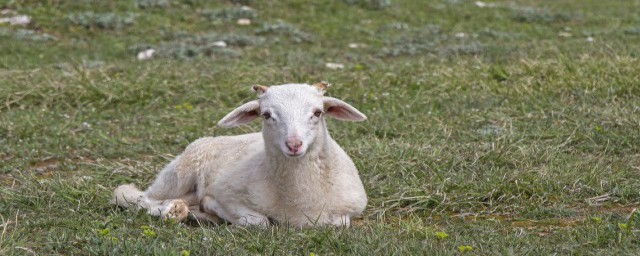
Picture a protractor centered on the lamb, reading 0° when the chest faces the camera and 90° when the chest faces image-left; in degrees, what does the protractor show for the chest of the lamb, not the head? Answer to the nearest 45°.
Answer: approximately 315°

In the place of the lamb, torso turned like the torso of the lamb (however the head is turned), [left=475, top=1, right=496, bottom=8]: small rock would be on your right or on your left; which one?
on your left

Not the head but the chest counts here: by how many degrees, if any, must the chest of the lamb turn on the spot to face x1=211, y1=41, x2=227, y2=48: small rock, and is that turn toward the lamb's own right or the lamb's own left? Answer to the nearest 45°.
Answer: approximately 135° to the lamb's own left

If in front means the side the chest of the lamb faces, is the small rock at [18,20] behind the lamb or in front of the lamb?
behind

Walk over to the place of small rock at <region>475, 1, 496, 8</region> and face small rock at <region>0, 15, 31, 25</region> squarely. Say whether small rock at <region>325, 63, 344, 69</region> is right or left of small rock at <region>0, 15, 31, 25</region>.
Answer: left

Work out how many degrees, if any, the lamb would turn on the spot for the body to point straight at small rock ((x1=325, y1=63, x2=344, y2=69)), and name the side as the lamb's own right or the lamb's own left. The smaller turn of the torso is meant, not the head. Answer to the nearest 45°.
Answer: approximately 135° to the lamb's own left

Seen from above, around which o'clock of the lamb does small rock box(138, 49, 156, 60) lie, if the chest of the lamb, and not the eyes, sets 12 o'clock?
The small rock is roughly at 7 o'clock from the lamb.

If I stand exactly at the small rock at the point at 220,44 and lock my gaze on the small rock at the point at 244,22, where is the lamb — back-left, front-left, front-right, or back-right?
back-right

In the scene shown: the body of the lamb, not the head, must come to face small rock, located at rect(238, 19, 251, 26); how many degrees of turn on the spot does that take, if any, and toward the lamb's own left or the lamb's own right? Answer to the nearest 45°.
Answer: approximately 135° to the lamb's own left
